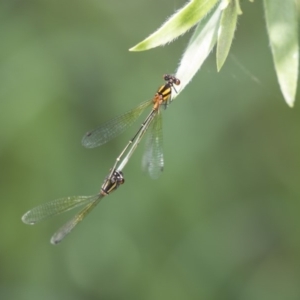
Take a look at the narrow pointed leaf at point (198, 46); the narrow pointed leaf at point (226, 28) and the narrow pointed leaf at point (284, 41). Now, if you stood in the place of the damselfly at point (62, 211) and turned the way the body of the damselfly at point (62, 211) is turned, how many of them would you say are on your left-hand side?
0

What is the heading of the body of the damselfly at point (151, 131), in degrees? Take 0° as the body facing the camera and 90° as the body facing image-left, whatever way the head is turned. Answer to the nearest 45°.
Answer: approximately 225°

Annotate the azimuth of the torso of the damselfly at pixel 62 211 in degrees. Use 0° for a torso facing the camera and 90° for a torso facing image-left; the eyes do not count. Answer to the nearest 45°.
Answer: approximately 225°

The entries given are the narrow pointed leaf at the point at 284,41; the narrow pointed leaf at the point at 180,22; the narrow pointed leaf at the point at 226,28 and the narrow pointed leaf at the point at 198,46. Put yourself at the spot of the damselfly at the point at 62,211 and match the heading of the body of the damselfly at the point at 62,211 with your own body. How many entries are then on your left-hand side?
0
